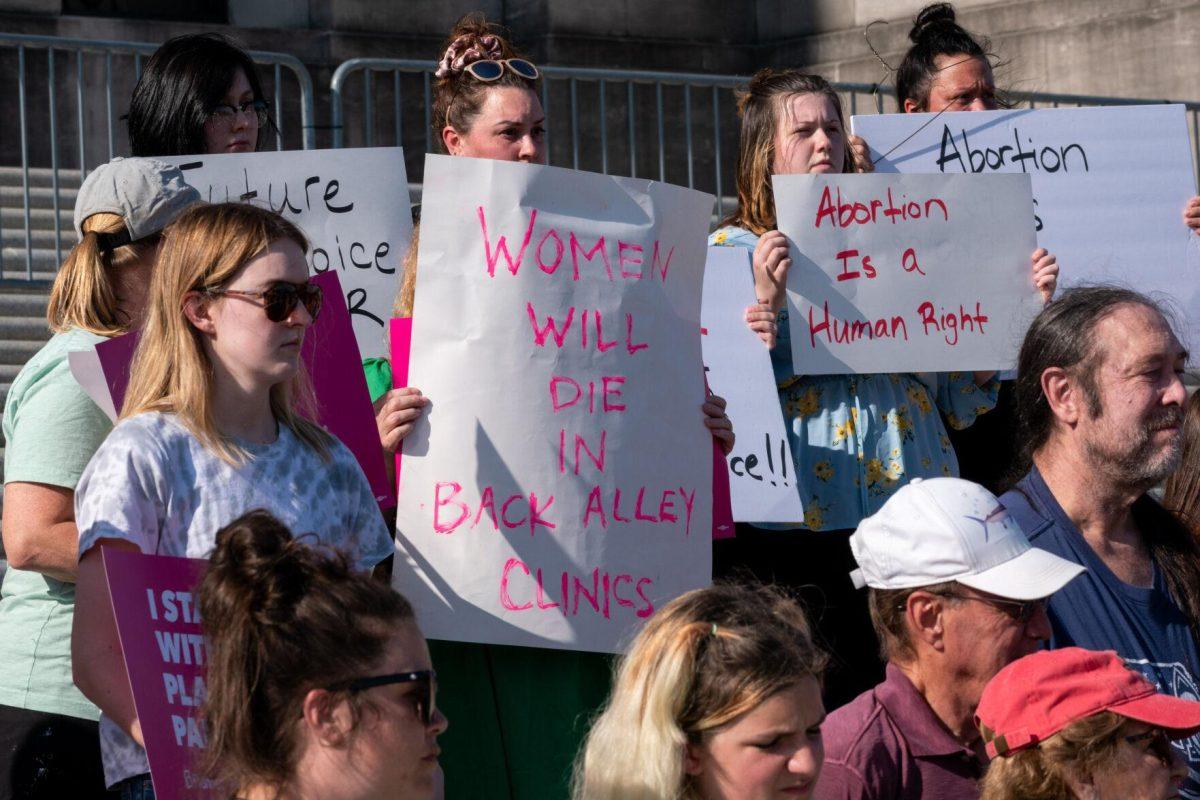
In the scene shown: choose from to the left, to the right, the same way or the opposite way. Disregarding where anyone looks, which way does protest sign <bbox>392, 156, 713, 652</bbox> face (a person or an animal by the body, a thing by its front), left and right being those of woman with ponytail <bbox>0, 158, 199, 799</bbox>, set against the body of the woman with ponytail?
to the right

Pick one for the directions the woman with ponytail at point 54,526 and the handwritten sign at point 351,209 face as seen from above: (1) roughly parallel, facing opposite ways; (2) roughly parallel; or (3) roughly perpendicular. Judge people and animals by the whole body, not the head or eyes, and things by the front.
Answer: roughly perpendicular

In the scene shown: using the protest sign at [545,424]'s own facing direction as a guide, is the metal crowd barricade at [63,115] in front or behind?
behind

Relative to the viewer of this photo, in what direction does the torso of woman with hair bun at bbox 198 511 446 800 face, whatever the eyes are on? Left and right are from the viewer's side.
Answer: facing to the right of the viewer

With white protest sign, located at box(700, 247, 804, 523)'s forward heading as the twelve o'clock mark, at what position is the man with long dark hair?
The man with long dark hair is roughly at 10 o'clock from the white protest sign.

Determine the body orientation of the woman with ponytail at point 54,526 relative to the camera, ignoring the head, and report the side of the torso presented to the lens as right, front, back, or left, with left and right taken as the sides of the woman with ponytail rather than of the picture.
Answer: right

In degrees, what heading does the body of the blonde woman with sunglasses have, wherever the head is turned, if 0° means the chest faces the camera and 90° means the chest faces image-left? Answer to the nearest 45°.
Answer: approximately 315°

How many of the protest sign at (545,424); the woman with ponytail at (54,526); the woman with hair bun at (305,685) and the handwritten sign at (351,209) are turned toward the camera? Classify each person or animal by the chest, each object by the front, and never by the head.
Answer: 2

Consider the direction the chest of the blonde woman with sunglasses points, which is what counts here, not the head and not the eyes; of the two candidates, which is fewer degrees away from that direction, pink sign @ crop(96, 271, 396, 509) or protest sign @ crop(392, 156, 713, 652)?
the protest sign

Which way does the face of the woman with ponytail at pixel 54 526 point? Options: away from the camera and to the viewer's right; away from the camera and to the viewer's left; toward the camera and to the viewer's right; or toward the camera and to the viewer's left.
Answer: away from the camera and to the viewer's right

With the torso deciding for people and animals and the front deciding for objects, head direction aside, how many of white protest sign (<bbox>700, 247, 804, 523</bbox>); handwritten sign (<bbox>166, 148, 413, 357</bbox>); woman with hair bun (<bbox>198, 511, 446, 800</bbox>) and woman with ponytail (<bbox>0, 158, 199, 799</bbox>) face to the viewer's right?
2
